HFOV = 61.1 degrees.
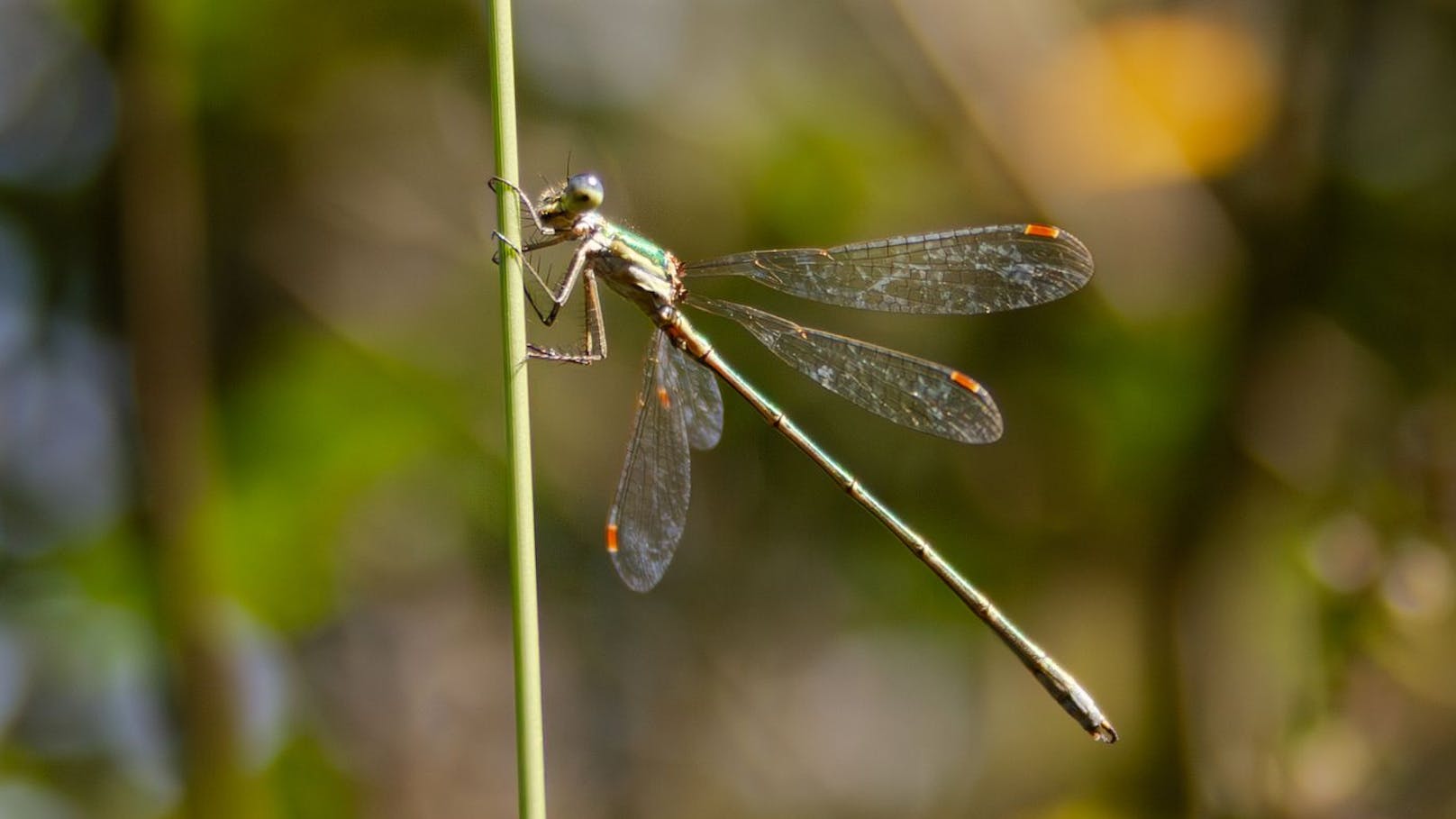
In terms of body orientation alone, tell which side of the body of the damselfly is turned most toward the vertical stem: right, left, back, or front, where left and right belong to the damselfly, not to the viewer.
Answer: front

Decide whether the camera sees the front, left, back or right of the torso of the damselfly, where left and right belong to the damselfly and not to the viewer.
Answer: left
